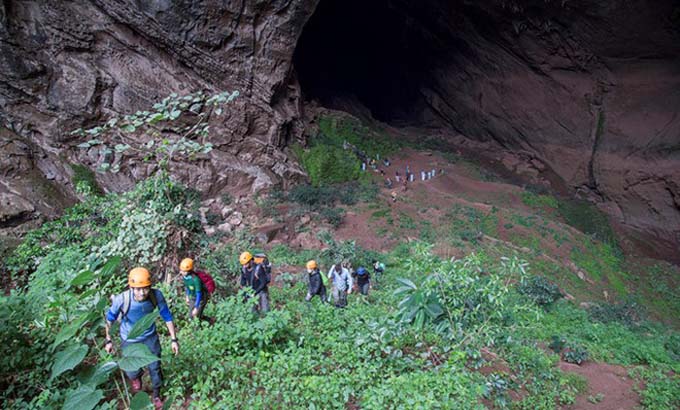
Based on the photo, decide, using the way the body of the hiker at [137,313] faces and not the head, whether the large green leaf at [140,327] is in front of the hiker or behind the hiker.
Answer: in front

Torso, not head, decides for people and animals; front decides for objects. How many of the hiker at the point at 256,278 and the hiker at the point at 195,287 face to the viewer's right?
0

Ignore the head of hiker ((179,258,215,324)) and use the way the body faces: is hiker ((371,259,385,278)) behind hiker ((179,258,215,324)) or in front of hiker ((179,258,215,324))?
behind

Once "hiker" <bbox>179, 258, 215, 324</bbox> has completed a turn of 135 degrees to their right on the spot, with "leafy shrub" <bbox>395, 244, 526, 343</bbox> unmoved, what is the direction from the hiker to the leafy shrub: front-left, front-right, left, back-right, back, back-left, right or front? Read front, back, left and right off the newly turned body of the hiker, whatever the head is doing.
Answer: back-right

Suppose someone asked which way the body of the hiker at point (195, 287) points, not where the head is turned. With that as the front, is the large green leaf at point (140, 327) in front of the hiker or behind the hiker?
in front

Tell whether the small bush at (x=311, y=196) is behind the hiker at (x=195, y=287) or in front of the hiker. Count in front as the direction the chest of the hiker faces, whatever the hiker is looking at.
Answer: behind

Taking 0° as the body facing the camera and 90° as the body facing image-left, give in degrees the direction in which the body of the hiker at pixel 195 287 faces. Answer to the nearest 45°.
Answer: approximately 45°

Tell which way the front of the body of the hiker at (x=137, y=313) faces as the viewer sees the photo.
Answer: toward the camera

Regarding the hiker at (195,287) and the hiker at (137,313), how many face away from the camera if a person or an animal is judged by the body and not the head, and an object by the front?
0

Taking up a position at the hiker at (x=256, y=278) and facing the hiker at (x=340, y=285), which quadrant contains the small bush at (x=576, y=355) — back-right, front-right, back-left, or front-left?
front-right

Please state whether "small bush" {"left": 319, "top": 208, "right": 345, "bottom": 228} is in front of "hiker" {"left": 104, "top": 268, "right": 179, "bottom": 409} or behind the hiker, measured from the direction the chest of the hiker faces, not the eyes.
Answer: behind

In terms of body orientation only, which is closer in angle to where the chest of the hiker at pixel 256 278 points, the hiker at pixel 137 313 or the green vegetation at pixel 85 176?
the hiker

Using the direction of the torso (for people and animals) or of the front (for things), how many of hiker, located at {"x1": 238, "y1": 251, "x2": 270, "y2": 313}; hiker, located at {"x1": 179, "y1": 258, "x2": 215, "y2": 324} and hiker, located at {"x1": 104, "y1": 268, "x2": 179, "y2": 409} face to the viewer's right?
0

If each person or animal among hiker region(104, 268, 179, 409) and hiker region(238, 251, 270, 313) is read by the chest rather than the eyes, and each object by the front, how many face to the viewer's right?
0
